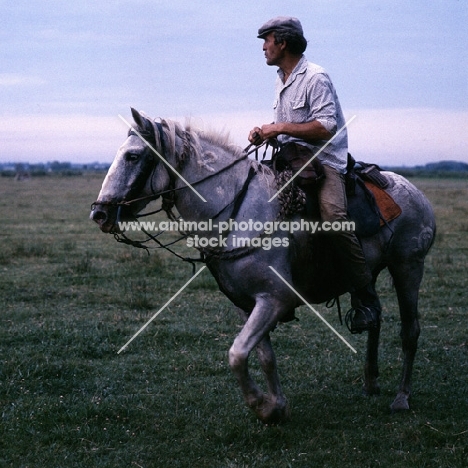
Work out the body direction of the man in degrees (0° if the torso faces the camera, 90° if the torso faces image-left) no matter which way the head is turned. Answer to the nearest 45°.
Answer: approximately 45°

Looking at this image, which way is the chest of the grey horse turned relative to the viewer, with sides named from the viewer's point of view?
facing the viewer and to the left of the viewer

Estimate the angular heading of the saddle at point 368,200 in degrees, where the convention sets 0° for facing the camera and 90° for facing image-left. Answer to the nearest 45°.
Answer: approximately 45°

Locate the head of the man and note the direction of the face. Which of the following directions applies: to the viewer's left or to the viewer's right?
to the viewer's left
